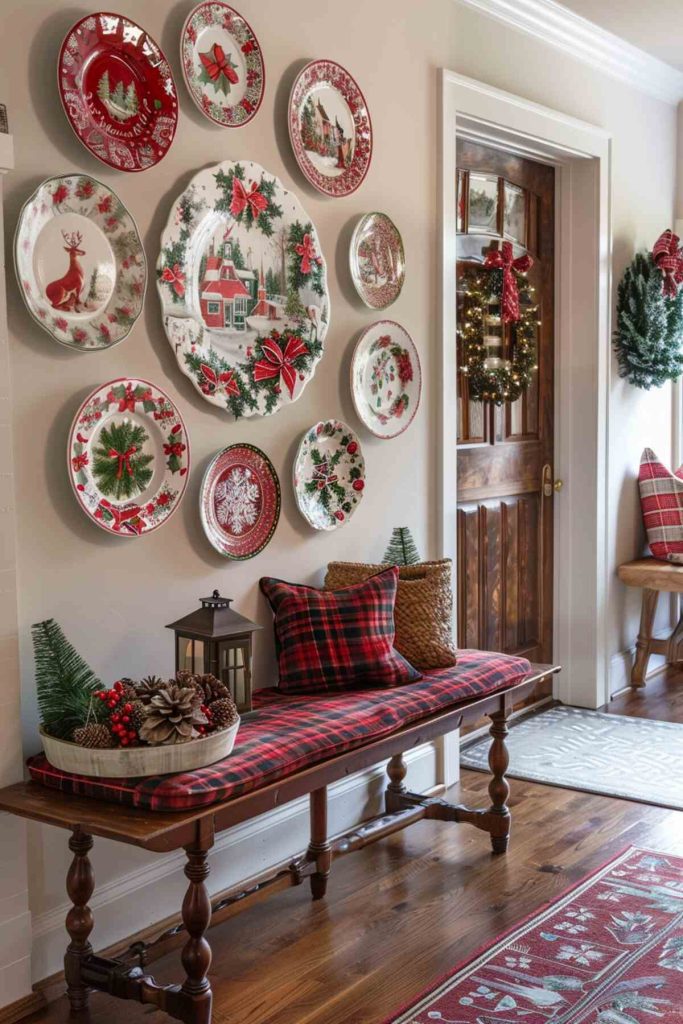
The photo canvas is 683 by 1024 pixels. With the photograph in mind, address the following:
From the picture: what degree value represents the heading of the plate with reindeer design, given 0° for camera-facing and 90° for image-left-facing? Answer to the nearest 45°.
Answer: approximately 315°

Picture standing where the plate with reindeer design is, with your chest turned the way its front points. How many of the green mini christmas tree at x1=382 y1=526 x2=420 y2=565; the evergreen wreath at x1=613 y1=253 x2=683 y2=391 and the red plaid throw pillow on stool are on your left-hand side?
3
